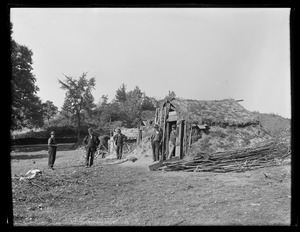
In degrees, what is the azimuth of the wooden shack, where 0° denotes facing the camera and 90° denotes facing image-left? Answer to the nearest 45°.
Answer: approximately 45°

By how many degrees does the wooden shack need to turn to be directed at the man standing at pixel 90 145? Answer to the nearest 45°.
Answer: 0° — it already faces them
